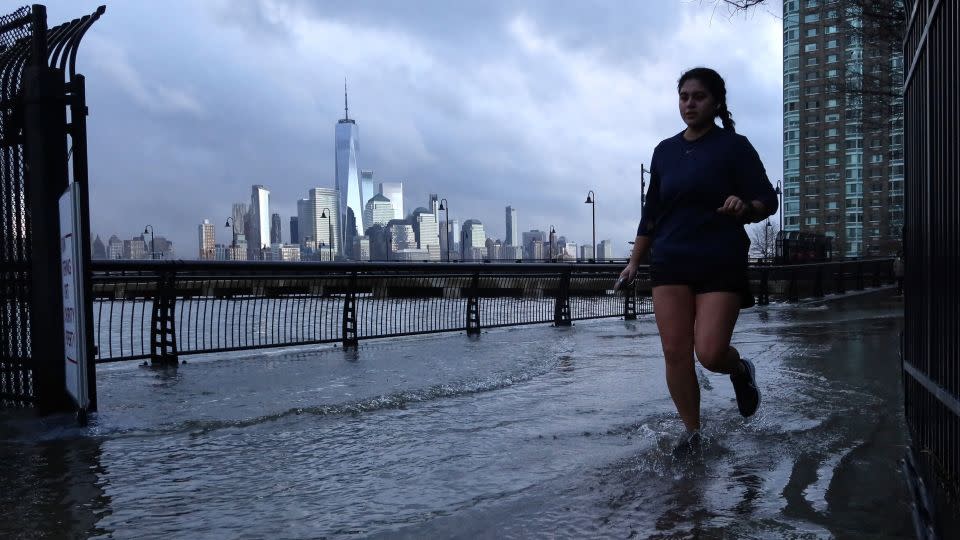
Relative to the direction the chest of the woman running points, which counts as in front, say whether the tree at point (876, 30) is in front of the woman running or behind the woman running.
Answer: behind

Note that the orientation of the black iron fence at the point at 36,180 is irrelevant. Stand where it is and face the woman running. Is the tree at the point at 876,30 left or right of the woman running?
left

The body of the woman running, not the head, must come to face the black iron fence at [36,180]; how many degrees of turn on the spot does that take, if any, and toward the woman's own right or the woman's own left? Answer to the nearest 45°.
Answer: approximately 45° to the woman's own right

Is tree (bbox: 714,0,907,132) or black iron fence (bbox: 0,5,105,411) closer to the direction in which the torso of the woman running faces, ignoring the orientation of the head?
the black iron fence

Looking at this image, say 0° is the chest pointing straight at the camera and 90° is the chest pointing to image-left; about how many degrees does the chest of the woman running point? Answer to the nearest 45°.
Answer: approximately 45°

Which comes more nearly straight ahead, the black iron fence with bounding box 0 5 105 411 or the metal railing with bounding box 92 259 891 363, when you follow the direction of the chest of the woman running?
the black iron fence

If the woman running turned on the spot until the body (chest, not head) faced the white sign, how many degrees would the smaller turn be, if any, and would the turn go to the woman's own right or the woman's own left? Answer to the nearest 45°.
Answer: approximately 45° to the woman's own right

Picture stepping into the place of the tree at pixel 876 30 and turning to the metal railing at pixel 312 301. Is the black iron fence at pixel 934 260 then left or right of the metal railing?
left
